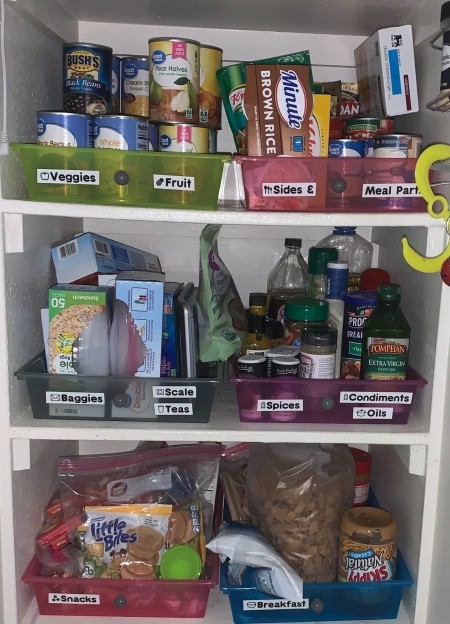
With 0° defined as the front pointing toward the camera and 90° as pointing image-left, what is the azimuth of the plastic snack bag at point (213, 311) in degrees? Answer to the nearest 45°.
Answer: approximately 315°
